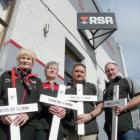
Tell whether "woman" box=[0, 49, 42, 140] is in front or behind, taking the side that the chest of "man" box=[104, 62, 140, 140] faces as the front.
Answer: in front

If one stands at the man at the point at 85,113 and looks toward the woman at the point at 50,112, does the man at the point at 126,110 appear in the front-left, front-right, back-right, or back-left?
back-left

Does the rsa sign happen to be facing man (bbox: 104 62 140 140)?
yes

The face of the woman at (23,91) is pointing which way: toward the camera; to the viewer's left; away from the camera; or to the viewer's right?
toward the camera

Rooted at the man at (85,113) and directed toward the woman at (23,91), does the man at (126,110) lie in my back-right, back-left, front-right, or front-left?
back-left

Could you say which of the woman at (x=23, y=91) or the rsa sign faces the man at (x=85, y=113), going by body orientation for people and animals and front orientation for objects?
the rsa sign

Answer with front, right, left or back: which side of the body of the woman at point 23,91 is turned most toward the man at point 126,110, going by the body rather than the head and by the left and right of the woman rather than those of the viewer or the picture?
left

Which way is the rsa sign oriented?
toward the camera

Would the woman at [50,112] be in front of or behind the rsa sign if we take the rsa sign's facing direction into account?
in front

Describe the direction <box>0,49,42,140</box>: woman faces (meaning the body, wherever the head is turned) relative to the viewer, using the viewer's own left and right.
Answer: facing the viewer

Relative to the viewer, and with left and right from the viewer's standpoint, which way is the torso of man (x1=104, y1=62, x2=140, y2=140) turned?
facing the viewer and to the left of the viewer

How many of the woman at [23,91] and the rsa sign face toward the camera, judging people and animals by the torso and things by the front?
2
